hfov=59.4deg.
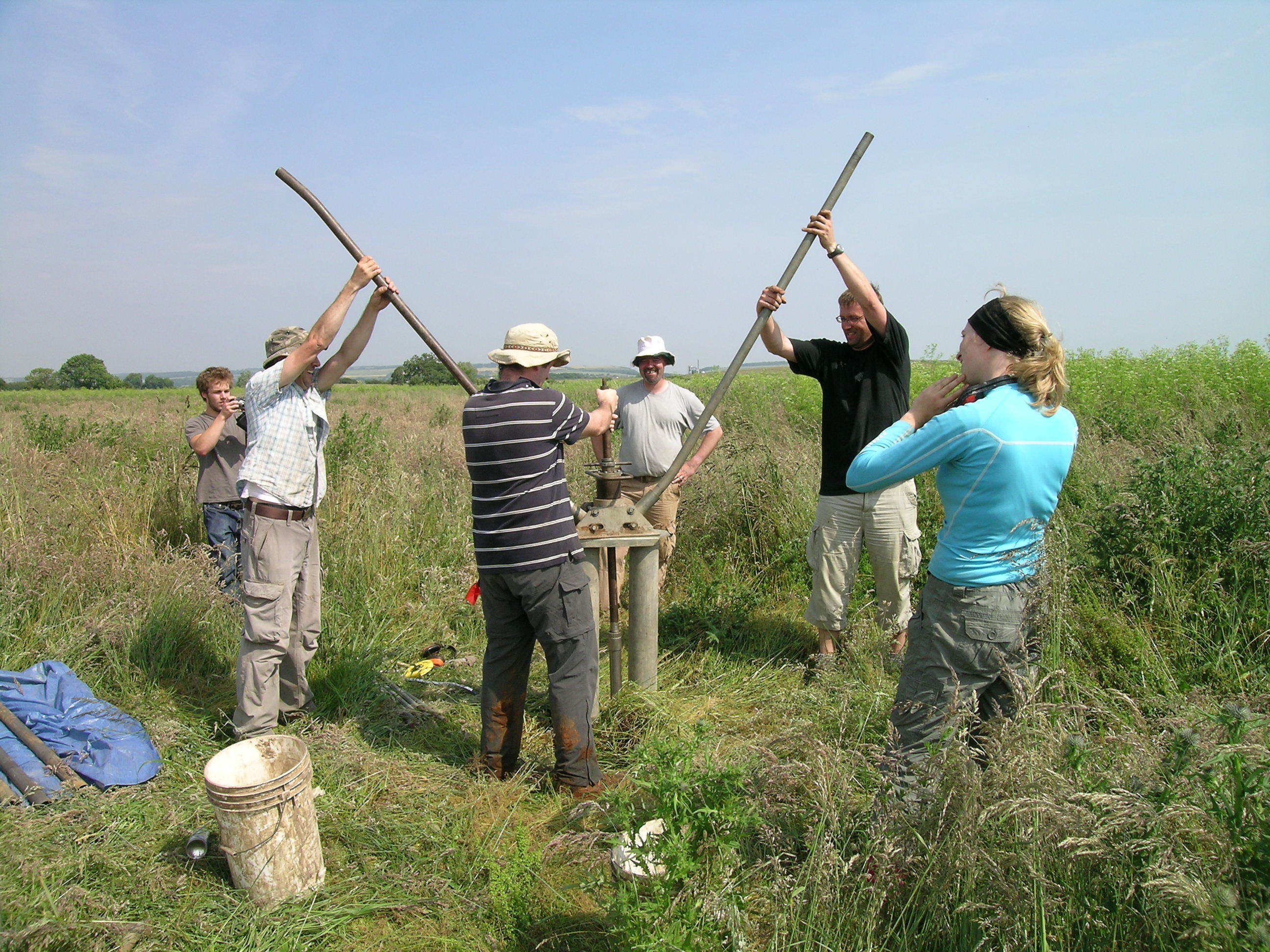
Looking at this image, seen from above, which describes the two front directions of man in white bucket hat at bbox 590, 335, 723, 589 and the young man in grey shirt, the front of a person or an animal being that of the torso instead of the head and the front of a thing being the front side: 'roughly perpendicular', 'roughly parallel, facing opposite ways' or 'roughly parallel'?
roughly perpendicular

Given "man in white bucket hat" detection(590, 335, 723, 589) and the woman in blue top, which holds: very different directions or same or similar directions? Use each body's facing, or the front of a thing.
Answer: very different directions

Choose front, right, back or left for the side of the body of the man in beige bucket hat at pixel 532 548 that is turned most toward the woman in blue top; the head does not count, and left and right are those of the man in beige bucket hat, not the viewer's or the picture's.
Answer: right

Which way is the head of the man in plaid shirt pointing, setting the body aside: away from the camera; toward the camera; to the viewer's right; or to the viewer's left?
to the viewer's right

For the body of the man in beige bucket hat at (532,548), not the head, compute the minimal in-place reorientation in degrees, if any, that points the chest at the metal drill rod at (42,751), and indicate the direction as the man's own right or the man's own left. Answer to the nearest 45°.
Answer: approximately 135° to the man's own left

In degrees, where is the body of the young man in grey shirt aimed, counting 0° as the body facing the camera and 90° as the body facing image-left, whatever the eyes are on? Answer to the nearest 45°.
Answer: approximately 315°

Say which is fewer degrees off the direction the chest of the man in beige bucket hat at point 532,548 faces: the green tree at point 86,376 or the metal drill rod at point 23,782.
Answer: the green tree

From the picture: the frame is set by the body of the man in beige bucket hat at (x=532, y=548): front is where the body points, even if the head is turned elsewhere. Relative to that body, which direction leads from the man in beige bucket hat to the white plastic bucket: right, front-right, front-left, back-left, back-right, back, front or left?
back

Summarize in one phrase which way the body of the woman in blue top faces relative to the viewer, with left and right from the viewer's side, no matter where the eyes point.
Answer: facing away from the viewer and to the left of the viewer
